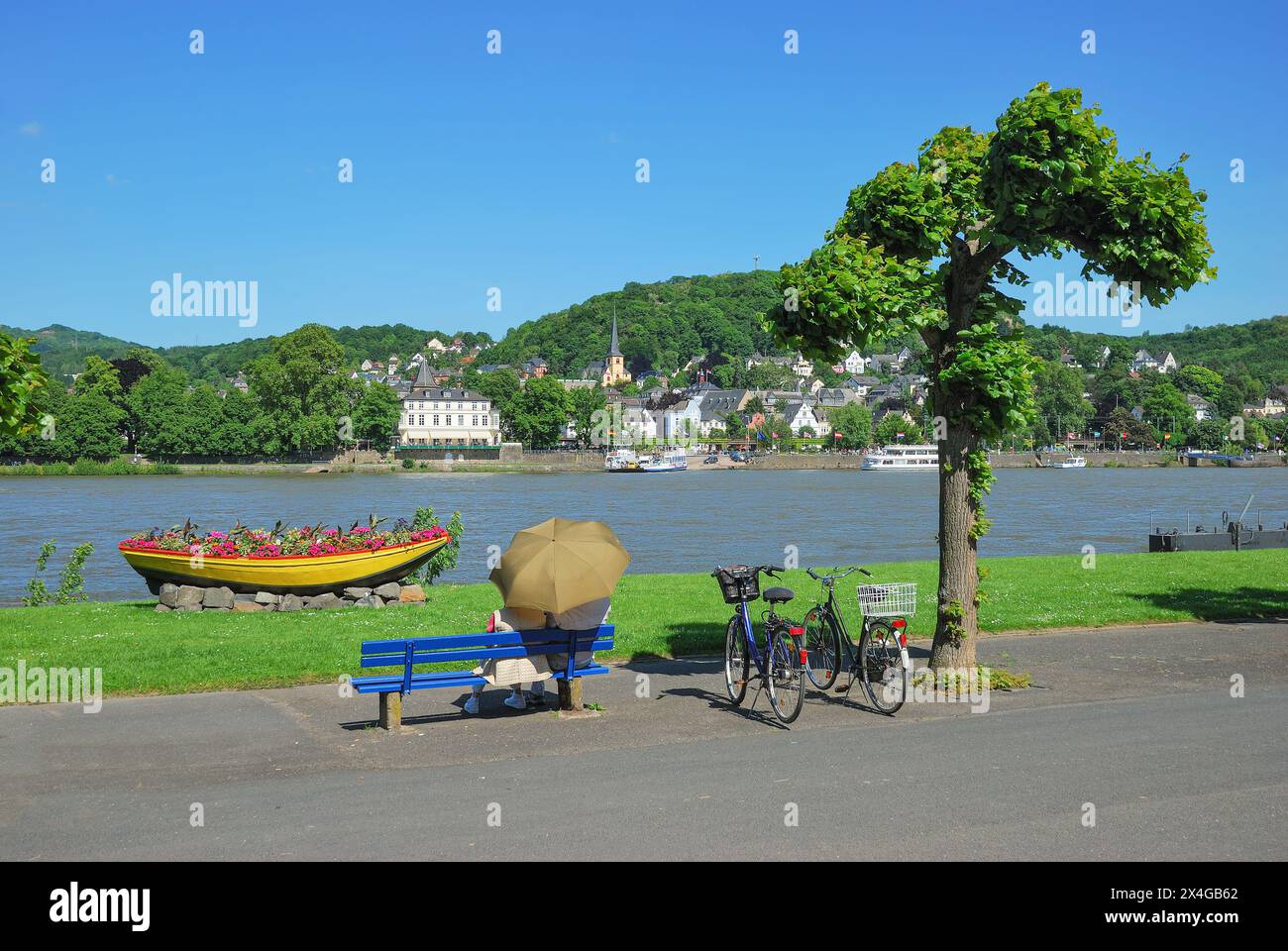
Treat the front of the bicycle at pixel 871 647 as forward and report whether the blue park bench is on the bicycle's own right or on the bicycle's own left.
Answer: on the bicycle's own left

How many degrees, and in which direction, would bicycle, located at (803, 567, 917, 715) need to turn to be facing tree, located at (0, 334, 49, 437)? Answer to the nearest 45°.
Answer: approximately 45° to its left

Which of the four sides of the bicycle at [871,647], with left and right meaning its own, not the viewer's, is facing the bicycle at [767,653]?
left

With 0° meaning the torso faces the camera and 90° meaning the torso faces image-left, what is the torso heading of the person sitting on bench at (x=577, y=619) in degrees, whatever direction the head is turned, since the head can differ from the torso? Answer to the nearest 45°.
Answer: approximately 180°

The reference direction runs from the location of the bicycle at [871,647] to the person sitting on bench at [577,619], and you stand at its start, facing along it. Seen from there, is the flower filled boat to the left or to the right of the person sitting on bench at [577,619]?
right

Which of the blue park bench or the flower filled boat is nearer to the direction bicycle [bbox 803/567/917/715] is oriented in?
the flower filled boat

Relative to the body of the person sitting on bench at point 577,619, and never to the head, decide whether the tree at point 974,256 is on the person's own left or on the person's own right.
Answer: on the person's own right
